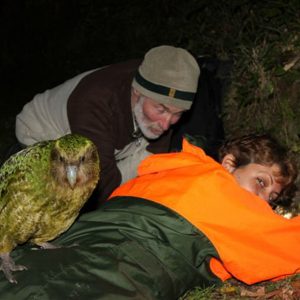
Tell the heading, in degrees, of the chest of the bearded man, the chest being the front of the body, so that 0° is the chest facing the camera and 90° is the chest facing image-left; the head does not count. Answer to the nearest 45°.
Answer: approximately 315°

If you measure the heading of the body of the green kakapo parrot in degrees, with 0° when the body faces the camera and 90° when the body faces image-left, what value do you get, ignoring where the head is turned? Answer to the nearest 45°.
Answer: approximately 315°

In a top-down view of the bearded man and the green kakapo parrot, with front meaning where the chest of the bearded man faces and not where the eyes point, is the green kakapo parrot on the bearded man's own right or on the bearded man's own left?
on the bearded man's own right
